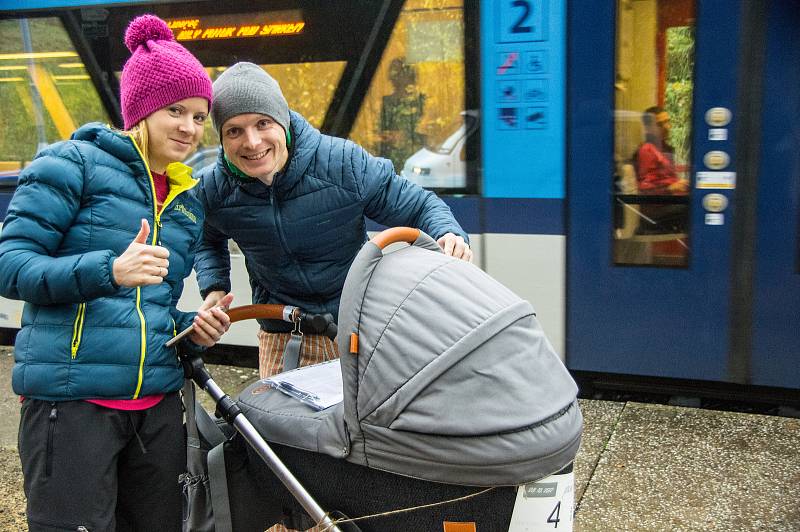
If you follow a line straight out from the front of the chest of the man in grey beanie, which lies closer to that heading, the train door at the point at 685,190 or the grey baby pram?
the grey baby pram

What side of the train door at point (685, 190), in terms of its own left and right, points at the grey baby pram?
front

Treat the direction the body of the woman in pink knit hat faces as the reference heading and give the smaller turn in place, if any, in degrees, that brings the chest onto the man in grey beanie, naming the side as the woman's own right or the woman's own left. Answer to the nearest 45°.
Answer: approximately 90° to the woman's own left

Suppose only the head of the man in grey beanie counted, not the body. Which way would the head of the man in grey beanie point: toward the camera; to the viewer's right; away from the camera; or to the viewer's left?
toward the camera

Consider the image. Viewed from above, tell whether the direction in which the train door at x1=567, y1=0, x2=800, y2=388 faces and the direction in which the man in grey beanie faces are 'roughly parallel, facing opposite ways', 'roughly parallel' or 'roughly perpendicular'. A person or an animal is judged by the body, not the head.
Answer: roughly parallel

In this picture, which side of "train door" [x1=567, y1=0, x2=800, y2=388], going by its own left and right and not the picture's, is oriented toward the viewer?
front

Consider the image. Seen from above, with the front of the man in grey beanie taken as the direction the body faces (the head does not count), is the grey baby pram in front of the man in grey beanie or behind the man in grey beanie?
in front

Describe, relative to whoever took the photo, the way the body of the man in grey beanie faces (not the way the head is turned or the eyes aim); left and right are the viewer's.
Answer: facing the viewer

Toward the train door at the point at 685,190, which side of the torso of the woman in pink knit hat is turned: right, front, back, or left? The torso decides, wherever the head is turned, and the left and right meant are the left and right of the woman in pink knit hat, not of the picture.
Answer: left

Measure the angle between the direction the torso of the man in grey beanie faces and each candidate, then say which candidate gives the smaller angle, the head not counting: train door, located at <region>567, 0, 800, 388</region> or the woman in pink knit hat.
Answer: the woman in pink knit hat

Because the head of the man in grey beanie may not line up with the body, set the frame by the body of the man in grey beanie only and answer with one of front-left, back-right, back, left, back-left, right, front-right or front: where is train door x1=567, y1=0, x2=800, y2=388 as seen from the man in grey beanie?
back-left

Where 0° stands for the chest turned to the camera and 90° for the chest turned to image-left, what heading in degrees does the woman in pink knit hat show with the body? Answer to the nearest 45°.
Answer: approximately 315°

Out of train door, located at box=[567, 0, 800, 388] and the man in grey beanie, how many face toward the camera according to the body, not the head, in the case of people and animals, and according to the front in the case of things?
2

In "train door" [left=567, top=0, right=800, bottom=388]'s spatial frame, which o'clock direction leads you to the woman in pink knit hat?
The woman in pink knit hat is roughly at 1 o'clock from the train door.
